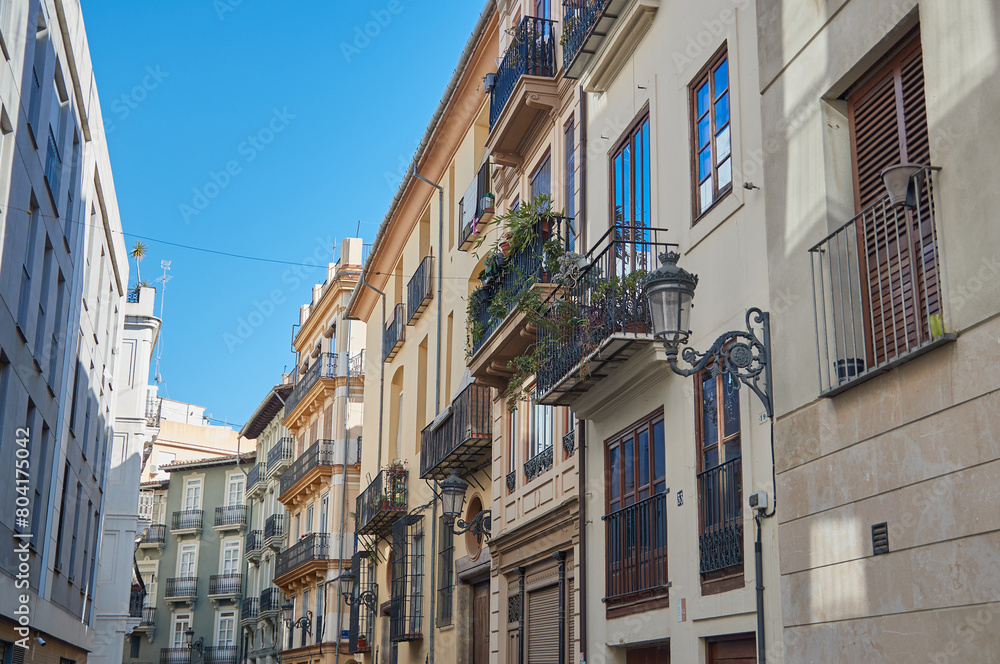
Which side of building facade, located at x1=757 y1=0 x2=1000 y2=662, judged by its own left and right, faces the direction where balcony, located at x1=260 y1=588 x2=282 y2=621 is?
right

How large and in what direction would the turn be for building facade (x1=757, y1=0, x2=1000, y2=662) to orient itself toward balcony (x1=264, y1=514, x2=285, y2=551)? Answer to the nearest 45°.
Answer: approximately 90° to its right

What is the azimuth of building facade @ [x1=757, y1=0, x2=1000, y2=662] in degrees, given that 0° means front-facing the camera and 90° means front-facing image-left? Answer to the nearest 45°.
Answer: approximately 45°

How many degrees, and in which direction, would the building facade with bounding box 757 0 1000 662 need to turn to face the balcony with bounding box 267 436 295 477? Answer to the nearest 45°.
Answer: approximately 90° to its right

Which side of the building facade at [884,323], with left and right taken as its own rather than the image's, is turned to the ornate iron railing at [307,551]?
right
